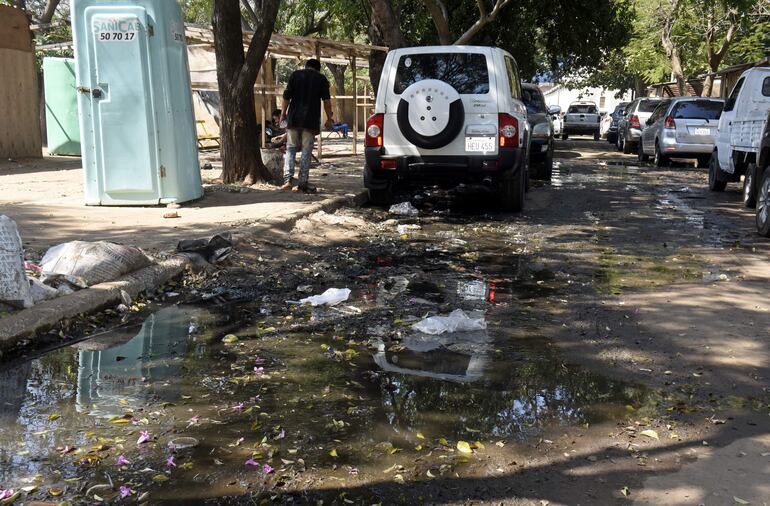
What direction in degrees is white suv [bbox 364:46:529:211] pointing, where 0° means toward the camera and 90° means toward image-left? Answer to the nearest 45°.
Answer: approximately 180°

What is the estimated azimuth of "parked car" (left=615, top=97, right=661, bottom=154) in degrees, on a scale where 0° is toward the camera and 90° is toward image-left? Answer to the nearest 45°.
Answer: approximately 135°

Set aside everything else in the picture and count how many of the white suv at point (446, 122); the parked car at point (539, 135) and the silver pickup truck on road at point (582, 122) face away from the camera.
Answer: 2

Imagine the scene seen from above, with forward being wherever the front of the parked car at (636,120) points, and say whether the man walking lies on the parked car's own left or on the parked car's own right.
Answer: on the parked car's own left

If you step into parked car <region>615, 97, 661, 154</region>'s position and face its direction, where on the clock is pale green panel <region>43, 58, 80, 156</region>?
The pale green panel is roughly at 9 o'clock from the parked car.

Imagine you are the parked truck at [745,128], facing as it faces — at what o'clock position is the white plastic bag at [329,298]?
The white plastic bag is roughly at 8 o'clock from the parked truck.
